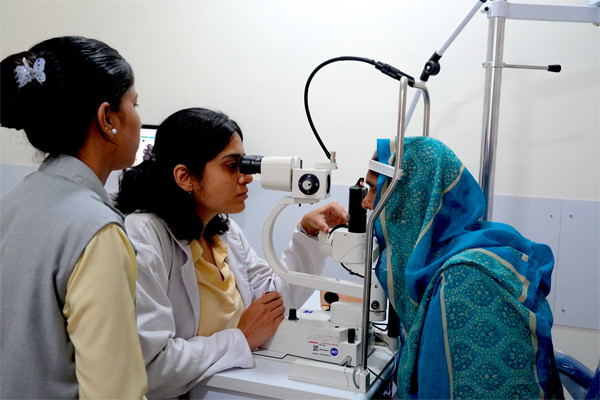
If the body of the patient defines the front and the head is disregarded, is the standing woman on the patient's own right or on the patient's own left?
on the patient's own left

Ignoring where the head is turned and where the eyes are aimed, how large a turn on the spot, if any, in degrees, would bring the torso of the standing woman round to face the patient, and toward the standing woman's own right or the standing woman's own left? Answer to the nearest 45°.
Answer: approximately 45° to the standing woman's own right

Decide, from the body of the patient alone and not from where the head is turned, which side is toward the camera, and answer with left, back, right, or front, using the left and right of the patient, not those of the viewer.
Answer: left

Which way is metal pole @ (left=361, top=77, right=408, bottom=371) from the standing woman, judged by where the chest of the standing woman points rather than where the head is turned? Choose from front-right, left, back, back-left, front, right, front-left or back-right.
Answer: front-right

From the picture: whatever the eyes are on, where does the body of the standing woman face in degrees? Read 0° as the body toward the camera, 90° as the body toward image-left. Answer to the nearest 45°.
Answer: approximately 225°

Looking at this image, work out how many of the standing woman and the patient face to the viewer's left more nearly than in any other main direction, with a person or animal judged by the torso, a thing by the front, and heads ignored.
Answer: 1

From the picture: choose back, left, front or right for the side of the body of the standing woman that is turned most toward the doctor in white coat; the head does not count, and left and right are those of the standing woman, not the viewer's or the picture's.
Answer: front

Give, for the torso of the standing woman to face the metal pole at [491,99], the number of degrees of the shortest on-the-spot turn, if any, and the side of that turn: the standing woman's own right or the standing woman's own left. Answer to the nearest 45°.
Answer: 0° — they already face it

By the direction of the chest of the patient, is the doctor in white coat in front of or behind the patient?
in front

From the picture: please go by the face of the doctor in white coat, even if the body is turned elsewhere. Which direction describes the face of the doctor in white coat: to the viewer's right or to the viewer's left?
to the viewer's right

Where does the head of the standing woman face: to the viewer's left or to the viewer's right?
to the viewer's right
